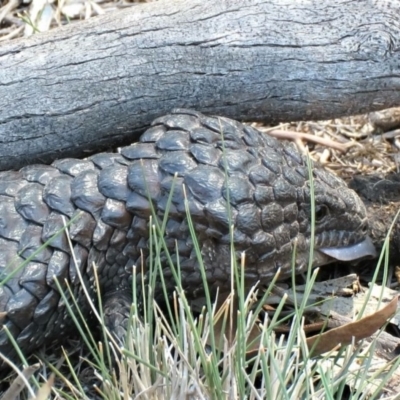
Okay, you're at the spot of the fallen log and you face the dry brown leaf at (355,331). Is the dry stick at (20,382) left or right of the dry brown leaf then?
right

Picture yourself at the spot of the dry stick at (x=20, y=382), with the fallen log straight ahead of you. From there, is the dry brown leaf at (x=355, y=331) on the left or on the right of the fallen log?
right

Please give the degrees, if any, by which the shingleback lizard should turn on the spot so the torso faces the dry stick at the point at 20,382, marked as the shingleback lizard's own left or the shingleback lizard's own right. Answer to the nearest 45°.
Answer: approximately 90° to the shingleback lizard's own right

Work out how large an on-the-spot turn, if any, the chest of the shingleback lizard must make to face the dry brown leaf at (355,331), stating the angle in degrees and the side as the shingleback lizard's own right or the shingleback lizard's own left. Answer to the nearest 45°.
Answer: approximately 45° to the shingleback lizard's own right

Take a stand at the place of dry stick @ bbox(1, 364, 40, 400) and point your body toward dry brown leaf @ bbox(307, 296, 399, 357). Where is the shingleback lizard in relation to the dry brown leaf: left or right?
left

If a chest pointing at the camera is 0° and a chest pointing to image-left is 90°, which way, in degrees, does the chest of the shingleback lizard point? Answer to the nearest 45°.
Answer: approximately 270°
